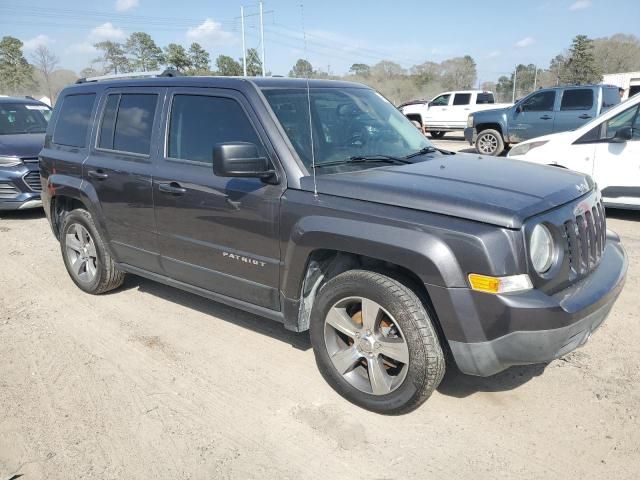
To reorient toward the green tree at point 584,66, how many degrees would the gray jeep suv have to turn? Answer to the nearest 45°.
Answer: approximately 90° to its left

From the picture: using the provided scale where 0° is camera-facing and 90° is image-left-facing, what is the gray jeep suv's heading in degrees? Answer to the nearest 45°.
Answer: approximately 315°

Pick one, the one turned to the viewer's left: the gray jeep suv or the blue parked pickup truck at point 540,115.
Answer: the blue parked pickup truck

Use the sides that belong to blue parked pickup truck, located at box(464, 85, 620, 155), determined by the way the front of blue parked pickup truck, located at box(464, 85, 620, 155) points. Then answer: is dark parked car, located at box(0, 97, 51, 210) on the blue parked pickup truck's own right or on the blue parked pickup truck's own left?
on the blue parked pickup truck's own left

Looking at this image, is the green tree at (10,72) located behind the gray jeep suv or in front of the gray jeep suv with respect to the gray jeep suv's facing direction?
behind

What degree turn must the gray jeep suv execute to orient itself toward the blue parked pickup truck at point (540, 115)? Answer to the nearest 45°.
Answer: approximately 90° to its left

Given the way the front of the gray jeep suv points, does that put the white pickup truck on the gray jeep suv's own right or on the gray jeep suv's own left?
on the gray jeep suv's own left

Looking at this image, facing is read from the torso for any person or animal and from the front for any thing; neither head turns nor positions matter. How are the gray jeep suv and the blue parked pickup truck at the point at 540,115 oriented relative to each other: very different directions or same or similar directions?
very different directions

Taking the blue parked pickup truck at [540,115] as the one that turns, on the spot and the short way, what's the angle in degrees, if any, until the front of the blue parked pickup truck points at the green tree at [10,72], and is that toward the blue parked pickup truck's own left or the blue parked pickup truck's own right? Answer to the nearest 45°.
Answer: approximately 45° to the blue parked pickup truck's own right

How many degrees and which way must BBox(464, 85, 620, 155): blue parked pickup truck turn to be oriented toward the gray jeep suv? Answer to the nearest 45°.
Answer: approximately 90° to its left

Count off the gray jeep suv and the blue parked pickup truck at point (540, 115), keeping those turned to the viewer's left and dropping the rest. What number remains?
1

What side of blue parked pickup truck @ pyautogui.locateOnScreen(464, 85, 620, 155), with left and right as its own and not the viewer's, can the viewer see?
left
